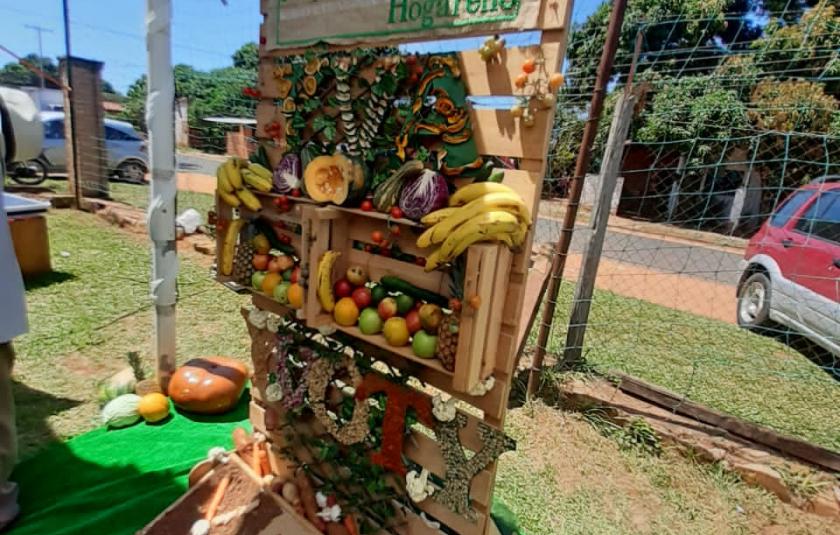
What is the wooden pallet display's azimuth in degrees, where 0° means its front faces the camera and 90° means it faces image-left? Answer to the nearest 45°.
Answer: approximately 45°

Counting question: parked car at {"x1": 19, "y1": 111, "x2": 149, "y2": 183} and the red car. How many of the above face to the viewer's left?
1

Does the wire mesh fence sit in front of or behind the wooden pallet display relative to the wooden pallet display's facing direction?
behind

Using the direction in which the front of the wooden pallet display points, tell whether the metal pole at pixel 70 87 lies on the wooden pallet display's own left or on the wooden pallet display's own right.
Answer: on the wooden pallet display's own right
